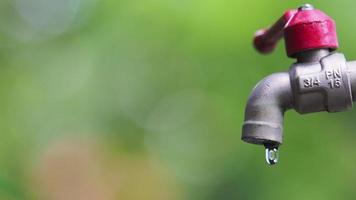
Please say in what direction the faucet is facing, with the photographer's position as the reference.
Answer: facing to the left of the viewer
